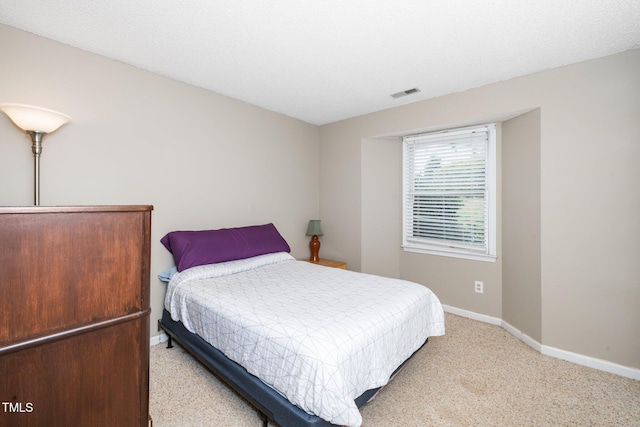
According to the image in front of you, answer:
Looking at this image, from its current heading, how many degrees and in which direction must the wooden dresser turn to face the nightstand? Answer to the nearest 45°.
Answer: approximately 45° to its left

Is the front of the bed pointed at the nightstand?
no

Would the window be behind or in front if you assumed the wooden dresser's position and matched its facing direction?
in front

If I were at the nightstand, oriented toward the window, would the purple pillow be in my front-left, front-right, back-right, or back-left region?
back-right

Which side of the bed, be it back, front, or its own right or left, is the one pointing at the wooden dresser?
right

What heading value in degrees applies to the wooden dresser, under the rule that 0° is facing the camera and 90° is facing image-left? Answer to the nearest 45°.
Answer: approximately 270°

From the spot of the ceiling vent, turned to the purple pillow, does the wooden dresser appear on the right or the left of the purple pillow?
left

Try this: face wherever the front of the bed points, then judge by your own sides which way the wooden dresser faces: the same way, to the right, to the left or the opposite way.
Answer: to the left

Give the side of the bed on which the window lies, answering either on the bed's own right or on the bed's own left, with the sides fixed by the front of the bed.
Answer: on the bed's own left

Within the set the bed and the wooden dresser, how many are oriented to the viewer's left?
0

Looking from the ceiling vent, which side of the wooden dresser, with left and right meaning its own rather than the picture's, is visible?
front

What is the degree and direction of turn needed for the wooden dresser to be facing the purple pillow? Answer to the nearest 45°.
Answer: approximately 45° to its left

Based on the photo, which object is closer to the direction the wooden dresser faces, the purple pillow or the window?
the window
